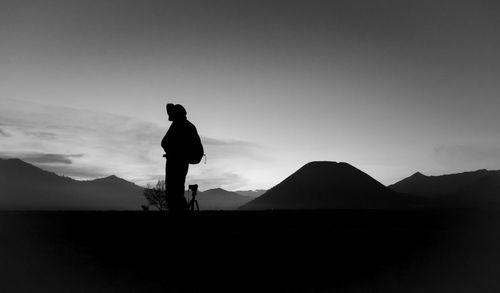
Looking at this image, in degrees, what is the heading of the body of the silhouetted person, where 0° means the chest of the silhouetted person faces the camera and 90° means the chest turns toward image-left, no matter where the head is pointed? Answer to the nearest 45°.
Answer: approximately 90°

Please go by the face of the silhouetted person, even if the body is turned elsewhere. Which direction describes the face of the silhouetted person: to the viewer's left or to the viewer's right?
to the viewer's left
